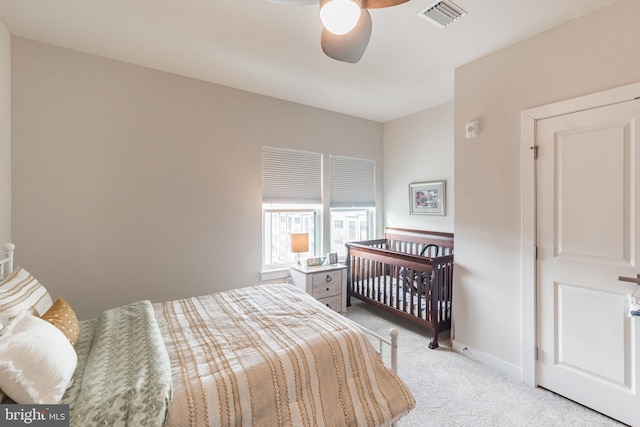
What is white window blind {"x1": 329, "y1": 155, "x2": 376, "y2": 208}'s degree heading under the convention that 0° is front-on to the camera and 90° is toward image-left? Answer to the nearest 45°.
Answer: approximately 315°

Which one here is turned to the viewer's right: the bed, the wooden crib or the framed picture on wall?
the bed

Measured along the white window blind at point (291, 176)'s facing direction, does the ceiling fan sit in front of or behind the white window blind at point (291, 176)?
in front

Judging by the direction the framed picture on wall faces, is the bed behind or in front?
in front

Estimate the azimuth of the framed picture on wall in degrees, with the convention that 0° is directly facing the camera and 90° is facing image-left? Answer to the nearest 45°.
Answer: approximately 45°

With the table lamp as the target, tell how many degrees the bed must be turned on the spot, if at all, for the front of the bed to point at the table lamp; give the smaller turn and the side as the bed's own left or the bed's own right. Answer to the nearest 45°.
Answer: approximately 45° to the bed's own left

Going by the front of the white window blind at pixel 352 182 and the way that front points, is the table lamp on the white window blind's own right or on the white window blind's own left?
on the white window blind's own right

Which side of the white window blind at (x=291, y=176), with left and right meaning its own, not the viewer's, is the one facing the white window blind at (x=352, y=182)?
left

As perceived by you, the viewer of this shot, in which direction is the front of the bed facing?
facing to the right of the viewer

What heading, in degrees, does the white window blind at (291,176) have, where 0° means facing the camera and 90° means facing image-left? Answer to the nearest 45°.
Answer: approximately 315°

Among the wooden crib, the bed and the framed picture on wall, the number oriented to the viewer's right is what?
1

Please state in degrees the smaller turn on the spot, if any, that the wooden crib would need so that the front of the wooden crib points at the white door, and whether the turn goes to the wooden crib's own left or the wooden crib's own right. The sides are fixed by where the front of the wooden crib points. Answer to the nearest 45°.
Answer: approximately 90° to the wooden crib's own left

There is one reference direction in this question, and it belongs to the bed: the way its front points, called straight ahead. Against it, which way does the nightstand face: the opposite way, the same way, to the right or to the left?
to the right

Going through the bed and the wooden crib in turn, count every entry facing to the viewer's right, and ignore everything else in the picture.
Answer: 1

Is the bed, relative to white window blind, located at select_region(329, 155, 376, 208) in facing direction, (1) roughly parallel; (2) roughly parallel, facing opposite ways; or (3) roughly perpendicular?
roughly perpendicular
